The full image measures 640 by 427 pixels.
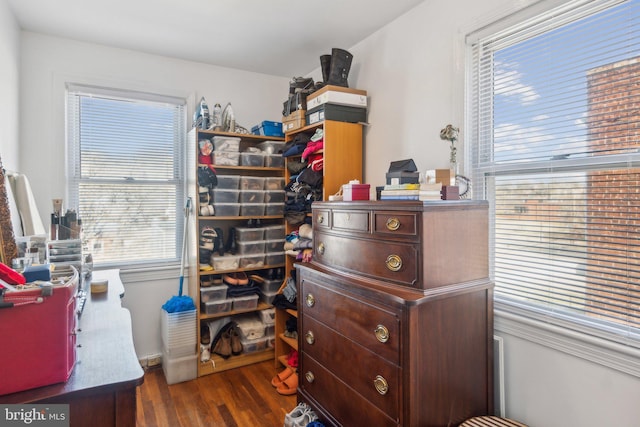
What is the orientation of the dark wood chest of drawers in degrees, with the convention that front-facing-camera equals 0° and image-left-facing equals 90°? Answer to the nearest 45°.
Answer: approximately 45°

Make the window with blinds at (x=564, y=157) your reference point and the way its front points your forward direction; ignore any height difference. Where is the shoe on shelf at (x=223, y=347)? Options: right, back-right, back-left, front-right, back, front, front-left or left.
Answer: front-right

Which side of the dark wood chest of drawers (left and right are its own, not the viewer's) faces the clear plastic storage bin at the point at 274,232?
right

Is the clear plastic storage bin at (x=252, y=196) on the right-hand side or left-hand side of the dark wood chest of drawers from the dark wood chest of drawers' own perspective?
on its right

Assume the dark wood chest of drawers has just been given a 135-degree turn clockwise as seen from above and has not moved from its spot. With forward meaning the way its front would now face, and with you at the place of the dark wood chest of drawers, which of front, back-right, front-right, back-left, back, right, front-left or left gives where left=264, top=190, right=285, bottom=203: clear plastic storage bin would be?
front-left
